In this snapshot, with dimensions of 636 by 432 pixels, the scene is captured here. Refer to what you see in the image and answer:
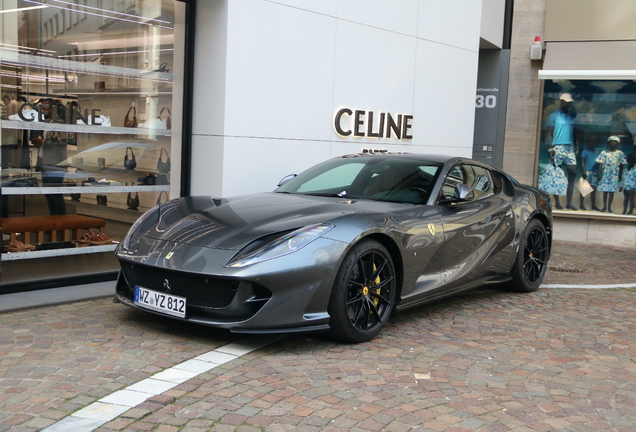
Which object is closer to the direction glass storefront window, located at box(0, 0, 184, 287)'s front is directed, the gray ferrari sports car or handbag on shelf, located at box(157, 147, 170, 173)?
the gray ferrari sports car

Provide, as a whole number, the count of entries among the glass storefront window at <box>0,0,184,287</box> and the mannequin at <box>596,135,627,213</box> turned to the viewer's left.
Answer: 0

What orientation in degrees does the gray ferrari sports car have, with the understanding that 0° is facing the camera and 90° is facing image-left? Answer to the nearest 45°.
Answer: approximately 45°

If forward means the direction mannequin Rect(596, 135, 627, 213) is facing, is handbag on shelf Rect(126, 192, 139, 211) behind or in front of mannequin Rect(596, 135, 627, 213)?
in front

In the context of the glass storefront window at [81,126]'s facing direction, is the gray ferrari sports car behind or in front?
in front

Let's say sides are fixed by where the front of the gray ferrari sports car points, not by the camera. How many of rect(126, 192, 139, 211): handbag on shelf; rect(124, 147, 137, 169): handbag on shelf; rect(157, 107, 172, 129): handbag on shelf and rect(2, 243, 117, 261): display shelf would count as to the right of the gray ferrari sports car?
4

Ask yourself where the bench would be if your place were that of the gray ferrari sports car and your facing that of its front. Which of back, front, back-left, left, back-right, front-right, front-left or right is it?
right

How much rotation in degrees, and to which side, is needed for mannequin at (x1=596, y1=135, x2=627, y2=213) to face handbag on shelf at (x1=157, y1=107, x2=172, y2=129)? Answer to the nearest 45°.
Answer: approximately 45° to its right

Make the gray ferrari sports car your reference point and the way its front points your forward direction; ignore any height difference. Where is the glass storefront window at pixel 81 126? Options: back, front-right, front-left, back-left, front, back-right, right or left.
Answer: right

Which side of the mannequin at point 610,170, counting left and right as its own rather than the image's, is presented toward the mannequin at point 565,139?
right

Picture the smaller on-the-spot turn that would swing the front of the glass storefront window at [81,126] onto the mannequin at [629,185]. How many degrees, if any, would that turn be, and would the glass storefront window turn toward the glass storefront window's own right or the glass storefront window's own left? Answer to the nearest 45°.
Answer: approximately 45° to the glass storefront window's own left

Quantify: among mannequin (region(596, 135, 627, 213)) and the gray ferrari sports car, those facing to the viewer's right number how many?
0

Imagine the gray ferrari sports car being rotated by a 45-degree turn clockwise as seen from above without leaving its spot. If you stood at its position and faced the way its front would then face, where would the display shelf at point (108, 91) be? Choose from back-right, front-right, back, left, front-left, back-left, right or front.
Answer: front-right

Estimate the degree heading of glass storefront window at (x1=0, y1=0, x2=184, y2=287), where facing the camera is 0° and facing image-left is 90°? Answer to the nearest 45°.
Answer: approximately 315°

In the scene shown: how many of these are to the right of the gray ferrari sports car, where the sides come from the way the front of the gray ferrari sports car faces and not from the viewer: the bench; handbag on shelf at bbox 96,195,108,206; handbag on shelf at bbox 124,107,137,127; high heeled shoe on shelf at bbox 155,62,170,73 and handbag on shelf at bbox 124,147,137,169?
5
